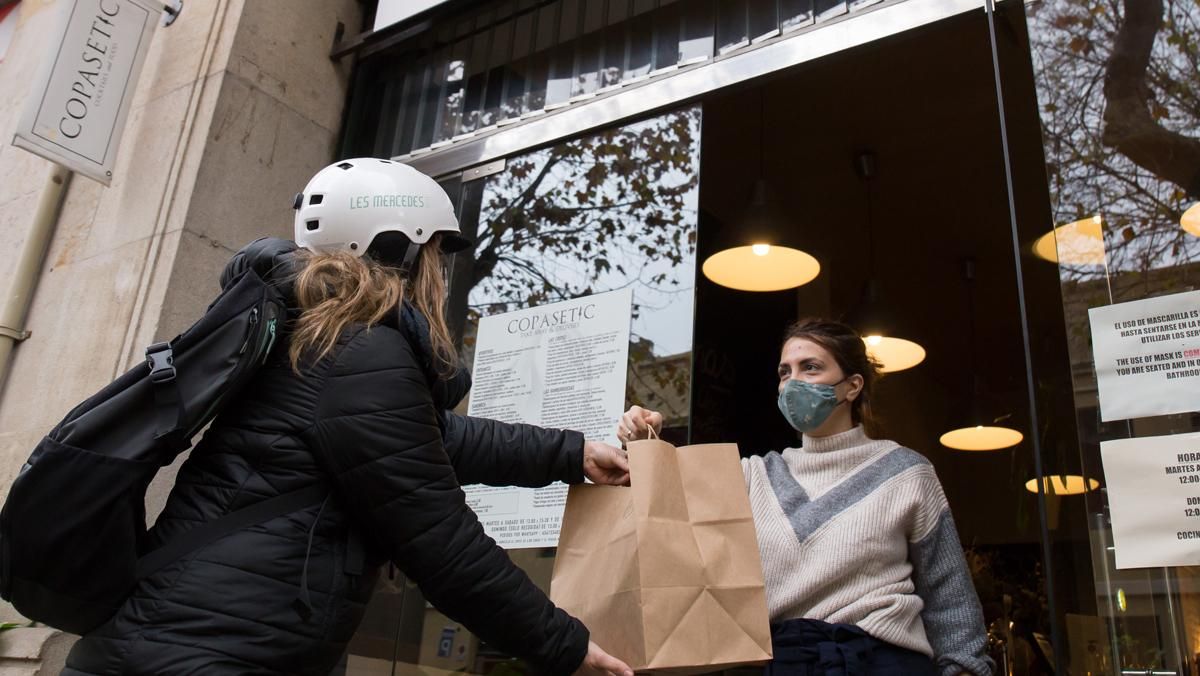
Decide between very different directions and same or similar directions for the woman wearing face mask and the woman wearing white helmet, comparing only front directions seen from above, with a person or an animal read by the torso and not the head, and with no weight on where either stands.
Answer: very different directions

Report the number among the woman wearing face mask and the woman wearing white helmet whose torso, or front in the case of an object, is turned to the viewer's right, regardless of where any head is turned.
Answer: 1

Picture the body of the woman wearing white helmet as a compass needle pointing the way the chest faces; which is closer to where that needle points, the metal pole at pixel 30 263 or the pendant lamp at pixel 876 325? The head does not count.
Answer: the pendant lamp

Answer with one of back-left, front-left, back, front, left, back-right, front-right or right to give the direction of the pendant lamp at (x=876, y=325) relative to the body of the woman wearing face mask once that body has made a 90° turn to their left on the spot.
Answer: back-left

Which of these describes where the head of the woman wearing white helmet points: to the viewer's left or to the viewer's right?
to the viewer's right

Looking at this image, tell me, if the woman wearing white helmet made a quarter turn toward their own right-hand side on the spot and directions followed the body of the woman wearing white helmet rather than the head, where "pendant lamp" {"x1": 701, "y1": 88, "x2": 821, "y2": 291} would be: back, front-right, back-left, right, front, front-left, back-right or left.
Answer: back-left

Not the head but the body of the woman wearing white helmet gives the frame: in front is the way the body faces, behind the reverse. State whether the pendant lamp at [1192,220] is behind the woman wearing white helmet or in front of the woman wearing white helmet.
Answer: in front

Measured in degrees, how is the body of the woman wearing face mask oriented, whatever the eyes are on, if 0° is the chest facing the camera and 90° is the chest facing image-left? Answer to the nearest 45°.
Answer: approximately 45°

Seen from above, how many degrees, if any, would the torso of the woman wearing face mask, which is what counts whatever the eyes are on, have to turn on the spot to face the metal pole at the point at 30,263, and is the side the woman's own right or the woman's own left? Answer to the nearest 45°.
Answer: approximately 45° to the woman's own right
